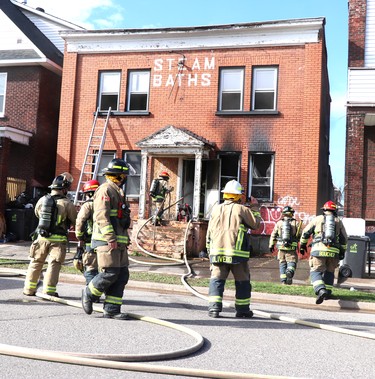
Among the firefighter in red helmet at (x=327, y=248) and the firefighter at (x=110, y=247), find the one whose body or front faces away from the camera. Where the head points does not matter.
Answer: the firefighter in red helmet

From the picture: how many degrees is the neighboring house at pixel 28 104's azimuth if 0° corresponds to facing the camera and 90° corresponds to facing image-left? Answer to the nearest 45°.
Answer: approximately 0°

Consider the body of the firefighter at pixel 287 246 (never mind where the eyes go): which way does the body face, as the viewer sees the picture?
away from the camera

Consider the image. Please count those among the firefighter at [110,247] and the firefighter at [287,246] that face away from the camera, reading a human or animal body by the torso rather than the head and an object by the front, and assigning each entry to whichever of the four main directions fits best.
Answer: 1

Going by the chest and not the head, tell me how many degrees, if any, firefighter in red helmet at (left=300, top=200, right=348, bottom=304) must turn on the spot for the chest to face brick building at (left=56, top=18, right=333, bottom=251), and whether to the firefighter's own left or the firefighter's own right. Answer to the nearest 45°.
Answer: approximately 45° to the firefighter's own left

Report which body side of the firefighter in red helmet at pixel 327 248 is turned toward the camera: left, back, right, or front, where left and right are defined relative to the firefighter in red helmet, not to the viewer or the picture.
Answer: back
